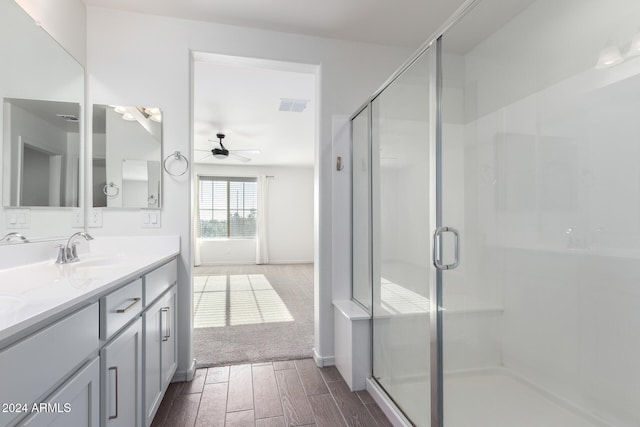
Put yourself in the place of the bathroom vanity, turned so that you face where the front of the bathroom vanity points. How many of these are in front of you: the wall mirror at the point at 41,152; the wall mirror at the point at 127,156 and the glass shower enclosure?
1

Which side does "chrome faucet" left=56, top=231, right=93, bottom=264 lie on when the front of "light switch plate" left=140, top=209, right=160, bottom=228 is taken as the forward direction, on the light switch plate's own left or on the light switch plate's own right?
on the light switch plate's own right

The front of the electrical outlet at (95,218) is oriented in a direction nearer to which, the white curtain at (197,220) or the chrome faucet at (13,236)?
the chrome faucet

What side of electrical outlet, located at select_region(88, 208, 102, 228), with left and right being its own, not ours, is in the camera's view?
front

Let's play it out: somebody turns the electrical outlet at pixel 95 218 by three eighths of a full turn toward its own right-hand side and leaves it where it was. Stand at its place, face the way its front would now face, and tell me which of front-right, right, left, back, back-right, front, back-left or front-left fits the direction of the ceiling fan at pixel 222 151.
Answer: right

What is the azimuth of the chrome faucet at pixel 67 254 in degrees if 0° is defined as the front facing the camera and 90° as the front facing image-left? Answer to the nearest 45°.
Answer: approximately 315°

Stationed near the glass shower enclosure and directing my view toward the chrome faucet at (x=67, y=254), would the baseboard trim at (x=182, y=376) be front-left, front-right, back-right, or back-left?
front-right

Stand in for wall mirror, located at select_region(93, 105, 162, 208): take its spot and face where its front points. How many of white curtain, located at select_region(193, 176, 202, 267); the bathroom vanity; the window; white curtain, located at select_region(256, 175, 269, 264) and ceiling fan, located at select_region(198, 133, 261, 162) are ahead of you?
1
